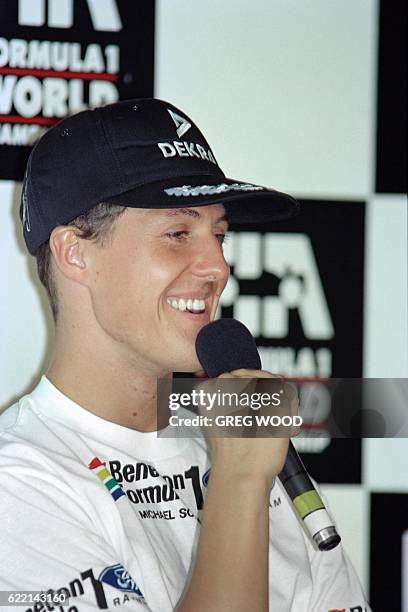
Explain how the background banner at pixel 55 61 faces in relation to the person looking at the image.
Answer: facing the viewer

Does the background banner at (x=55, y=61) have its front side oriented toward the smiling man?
yes

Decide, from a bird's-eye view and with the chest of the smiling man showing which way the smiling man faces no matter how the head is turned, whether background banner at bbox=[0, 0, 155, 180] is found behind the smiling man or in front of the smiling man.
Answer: behind

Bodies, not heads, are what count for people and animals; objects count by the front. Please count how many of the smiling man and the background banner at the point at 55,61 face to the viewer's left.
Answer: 0

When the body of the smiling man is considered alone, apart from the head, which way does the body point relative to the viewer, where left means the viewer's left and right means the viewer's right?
facing the viewer and to the right of the viewer
